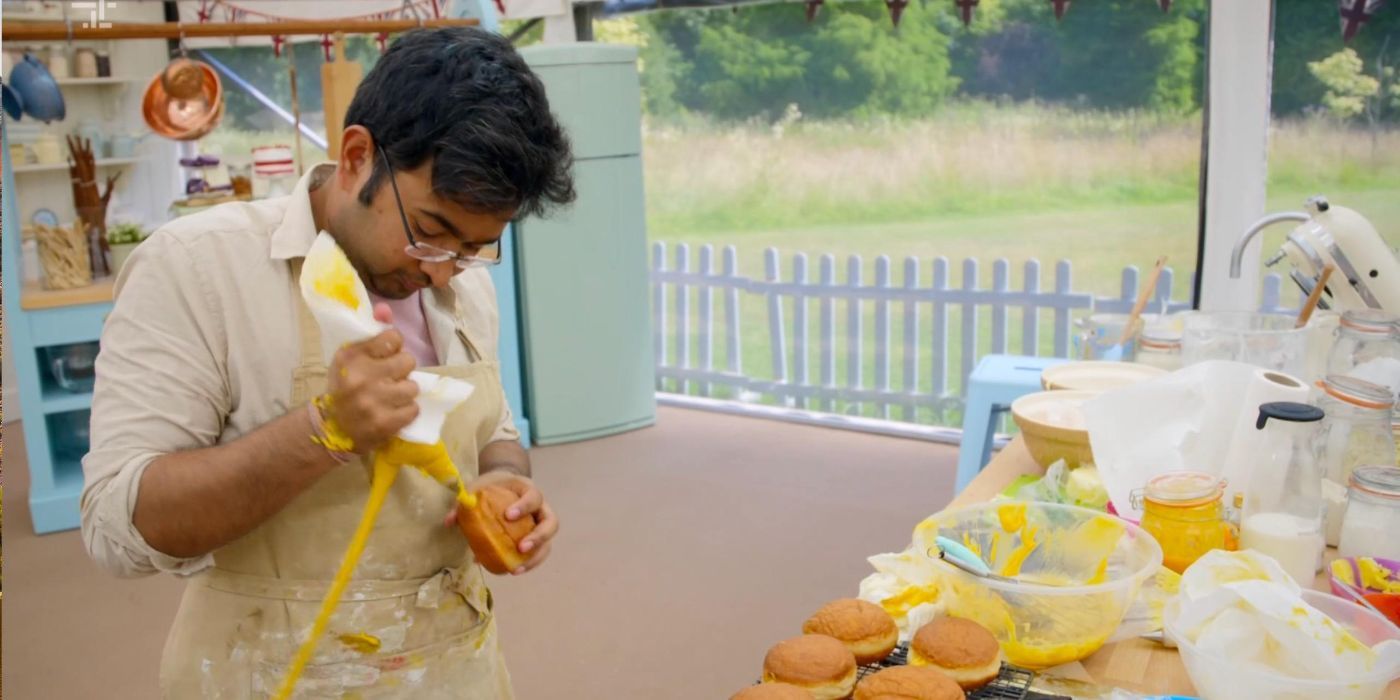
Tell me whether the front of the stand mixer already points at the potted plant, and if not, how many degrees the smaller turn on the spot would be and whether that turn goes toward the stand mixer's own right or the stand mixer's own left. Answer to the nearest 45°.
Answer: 0° — it already faces it

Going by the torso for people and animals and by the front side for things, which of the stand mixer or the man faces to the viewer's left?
the stand mixer

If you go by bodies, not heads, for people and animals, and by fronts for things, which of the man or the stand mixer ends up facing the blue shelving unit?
the stand mixer

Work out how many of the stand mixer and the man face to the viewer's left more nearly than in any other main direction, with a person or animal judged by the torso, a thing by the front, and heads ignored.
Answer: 1

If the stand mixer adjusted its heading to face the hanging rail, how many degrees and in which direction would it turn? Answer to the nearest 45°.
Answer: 0° — it already faces it

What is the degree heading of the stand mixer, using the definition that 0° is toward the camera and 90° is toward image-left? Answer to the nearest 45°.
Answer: approximately 90°

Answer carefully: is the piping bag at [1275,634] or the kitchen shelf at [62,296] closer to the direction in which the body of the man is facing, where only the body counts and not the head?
the piping bag
